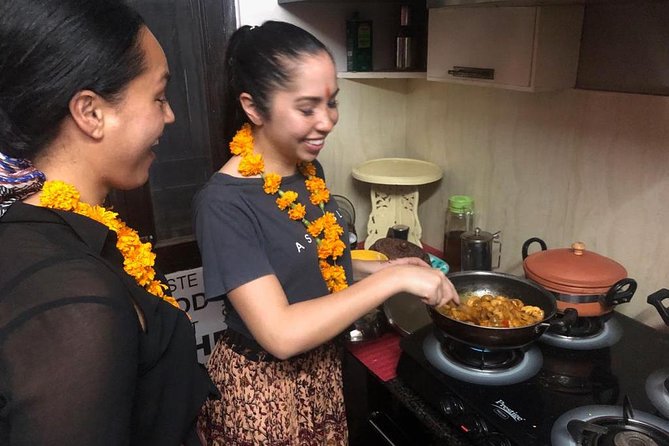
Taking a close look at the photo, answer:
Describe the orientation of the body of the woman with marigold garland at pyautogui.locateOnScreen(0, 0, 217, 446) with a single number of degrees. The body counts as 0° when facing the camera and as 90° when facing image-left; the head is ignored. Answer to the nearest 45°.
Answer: approximately 270°

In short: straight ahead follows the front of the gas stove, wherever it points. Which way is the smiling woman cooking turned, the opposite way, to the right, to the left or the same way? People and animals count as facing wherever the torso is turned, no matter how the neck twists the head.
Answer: to the left

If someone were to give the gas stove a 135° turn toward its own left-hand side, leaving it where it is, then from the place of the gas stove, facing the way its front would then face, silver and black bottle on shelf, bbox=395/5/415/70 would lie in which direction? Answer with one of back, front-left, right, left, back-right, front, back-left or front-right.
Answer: back-left

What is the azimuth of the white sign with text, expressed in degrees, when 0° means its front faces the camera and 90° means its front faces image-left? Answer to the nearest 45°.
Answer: approximately 0°

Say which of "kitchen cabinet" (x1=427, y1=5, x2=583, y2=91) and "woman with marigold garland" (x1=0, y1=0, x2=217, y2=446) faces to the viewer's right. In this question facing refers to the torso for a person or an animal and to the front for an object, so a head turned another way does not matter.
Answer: the woman with marigold garland

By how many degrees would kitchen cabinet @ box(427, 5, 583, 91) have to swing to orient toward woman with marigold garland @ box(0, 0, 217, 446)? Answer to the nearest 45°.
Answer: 0° — it already faces them

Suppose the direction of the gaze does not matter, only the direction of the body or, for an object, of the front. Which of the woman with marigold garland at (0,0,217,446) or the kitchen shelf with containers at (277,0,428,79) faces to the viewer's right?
the woman with marigold garland

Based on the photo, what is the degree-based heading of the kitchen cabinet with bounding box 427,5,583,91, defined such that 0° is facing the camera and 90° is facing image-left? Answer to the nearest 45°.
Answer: approximately 45°

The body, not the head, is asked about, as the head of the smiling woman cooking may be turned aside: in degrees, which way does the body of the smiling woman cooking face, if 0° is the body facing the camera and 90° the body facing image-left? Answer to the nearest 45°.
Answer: approximately 315°
